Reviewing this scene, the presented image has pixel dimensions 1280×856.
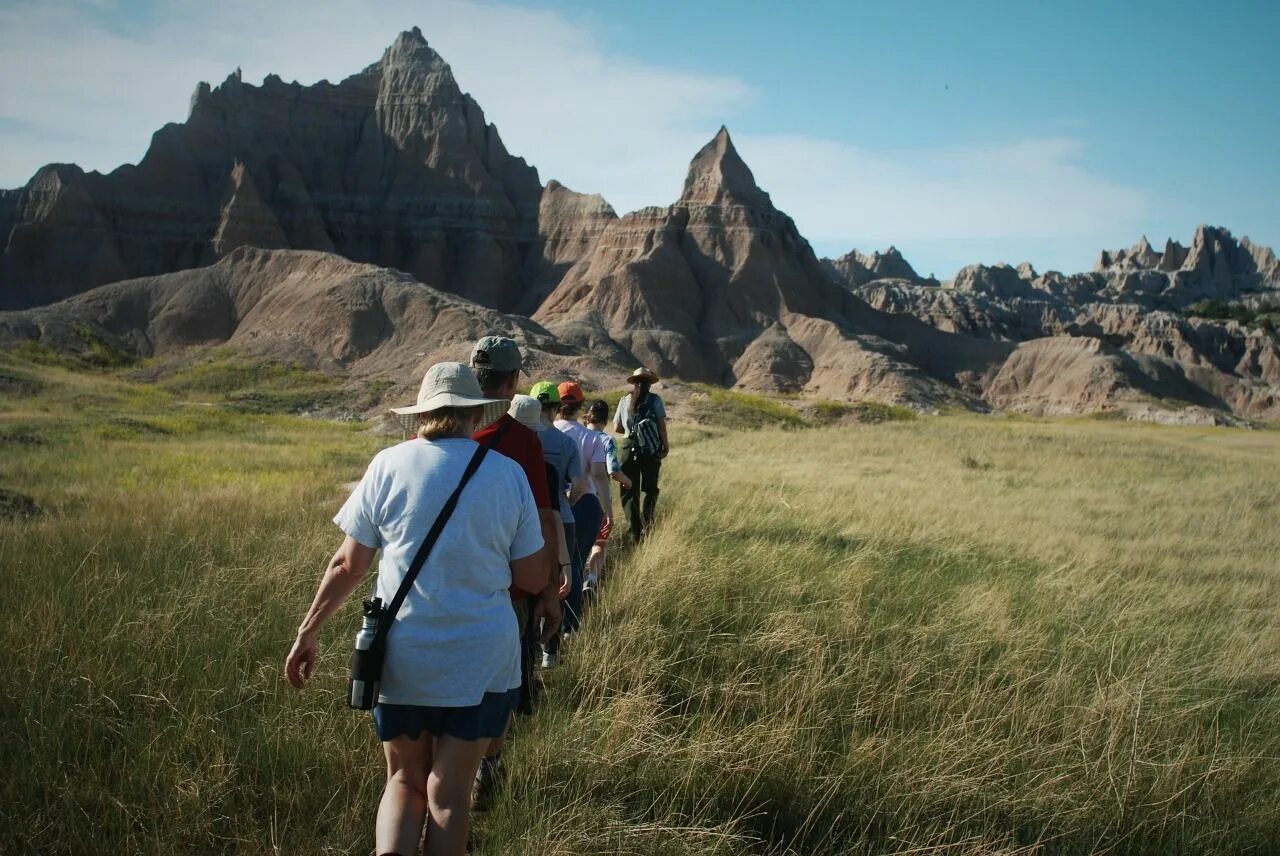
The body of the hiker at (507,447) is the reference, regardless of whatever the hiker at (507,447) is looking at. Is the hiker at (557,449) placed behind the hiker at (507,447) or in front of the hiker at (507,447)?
in front

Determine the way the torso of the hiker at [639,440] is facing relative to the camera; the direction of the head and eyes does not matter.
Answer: away from the camera

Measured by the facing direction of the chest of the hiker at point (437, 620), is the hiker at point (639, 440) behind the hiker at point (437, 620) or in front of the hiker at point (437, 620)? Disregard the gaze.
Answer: in front

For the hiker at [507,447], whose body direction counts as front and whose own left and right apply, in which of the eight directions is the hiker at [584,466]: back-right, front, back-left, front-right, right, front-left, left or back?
front

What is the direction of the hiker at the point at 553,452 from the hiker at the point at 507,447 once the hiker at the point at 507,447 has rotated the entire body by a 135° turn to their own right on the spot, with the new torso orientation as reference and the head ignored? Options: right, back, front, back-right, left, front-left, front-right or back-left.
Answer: back-left

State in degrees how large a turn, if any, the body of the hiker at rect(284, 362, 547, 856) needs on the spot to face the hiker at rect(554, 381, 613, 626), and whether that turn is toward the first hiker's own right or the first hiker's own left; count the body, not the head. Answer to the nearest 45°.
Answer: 0° — they already face them

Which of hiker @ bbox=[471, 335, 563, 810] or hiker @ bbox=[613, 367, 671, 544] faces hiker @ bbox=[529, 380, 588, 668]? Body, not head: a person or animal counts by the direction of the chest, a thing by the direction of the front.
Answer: hiker @ bbox=[471, 335, 563, 810]

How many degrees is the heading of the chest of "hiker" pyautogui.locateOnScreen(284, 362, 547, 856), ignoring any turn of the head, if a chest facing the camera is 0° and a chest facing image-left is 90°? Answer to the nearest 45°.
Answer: approximately 180°

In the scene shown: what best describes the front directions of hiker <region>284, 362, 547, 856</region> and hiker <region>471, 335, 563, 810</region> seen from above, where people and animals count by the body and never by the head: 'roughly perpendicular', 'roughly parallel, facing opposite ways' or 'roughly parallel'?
roughly parallel

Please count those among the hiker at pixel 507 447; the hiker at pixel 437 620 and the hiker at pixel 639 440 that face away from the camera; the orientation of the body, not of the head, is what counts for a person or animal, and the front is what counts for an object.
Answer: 3

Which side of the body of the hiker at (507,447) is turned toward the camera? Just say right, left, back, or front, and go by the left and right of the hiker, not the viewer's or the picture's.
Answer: back

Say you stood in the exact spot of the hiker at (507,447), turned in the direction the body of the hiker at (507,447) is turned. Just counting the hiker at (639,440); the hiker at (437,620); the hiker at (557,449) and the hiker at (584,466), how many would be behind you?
1
